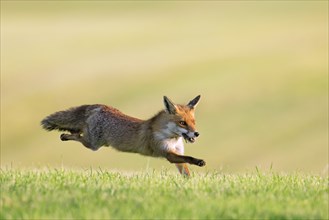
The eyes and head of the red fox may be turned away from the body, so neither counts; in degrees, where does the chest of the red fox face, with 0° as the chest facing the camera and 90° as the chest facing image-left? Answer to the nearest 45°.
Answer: approximately 270°
